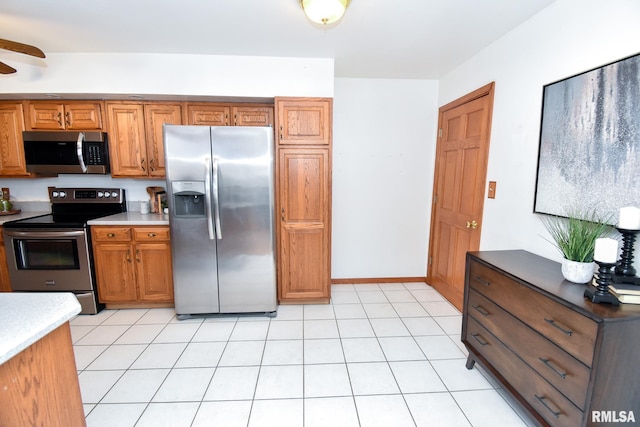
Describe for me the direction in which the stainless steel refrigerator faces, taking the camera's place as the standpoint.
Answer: facing the viewer

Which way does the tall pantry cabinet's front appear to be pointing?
toward the camera

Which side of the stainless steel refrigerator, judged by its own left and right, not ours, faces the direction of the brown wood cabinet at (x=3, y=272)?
right

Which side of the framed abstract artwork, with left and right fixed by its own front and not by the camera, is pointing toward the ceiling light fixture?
front

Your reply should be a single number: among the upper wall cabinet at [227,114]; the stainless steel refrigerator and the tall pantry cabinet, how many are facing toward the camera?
3

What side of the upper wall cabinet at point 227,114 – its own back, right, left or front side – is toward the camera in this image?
front

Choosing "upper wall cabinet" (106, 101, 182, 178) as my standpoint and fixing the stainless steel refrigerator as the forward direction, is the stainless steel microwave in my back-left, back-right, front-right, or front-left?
back-right

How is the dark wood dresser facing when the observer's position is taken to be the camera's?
facing the viewer and to the left of the viewer

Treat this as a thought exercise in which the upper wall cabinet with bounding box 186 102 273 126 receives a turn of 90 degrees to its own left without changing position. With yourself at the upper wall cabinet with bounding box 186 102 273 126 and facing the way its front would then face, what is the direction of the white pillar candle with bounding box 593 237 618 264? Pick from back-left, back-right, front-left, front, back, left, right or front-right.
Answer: front-right

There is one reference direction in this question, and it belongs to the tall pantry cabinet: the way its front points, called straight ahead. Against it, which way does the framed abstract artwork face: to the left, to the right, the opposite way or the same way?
to the right

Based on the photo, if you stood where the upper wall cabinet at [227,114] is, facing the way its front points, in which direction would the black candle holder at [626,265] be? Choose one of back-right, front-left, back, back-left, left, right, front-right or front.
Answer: front-left

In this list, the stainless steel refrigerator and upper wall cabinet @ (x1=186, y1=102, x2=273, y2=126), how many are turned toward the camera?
2

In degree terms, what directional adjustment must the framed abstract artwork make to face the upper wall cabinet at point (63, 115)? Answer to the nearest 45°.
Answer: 0° — it already faces it

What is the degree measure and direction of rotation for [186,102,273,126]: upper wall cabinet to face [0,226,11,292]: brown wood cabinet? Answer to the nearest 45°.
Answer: approximately 90° to its right

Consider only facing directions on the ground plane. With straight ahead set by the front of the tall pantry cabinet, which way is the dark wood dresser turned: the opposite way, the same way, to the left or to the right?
to the right

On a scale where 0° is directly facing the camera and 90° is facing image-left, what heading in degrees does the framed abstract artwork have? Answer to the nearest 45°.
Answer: approximately 45°
